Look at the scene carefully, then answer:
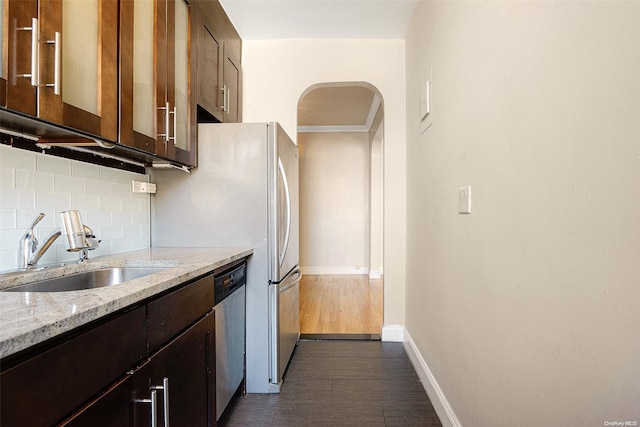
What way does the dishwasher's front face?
to the viewer's right

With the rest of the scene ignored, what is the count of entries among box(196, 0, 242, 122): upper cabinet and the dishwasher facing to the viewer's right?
2

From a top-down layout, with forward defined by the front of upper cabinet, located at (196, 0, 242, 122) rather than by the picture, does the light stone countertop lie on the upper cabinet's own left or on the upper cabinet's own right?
on the upper cabinet's own right

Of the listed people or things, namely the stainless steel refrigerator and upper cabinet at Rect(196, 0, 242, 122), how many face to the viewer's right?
2

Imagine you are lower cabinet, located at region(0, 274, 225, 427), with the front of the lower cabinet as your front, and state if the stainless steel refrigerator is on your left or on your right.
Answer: on your left

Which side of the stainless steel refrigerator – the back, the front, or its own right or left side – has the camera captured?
right

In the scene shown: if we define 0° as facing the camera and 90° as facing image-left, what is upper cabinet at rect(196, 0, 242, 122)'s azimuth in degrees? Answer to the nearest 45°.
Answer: approximately 270°
